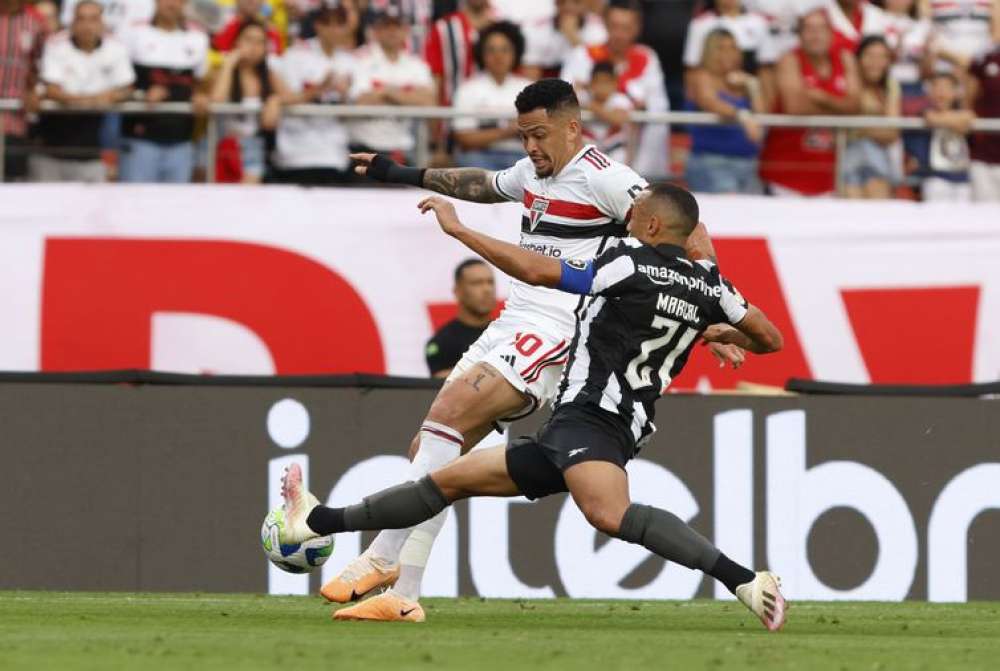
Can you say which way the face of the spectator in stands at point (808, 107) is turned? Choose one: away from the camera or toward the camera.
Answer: toward the camera

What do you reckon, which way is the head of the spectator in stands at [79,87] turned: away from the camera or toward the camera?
toward the camera

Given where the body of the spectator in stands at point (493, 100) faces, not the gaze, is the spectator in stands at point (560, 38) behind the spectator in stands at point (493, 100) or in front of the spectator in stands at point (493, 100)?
behind

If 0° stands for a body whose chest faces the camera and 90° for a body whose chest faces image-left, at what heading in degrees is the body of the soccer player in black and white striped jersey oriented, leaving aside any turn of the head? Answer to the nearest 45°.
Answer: approximately 135°

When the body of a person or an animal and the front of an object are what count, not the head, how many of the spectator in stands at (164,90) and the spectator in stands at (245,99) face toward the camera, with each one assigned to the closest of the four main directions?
2

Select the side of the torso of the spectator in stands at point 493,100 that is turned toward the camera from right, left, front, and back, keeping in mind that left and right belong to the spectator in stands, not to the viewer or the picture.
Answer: front

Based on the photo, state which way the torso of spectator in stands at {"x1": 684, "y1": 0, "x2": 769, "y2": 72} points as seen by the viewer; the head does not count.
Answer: toward the camera

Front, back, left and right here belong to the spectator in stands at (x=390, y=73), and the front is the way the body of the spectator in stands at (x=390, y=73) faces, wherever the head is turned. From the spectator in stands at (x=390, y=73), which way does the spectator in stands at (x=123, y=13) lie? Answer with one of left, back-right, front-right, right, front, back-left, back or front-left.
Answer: right

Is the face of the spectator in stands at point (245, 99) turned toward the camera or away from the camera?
toward the camera

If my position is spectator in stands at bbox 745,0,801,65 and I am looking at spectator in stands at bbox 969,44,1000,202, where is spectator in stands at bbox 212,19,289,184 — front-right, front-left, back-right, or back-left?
back-right

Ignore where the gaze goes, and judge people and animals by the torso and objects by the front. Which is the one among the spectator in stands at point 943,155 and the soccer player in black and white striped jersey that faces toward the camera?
the spectator in stands

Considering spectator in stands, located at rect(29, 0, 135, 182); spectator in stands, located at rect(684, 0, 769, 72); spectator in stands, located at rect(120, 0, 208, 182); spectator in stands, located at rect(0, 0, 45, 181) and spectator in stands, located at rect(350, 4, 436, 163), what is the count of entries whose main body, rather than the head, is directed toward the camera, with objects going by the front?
5

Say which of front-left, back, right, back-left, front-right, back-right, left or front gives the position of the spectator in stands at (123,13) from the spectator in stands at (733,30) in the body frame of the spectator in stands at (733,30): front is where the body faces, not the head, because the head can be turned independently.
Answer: right

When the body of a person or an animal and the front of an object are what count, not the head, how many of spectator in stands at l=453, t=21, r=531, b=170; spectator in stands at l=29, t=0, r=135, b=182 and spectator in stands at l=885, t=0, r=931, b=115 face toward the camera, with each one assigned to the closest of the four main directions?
3

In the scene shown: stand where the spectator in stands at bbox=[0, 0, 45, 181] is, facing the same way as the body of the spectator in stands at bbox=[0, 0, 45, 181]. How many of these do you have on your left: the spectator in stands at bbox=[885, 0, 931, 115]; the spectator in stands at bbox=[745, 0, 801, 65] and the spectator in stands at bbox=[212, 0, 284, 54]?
3

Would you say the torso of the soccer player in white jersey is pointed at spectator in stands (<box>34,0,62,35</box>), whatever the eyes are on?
no

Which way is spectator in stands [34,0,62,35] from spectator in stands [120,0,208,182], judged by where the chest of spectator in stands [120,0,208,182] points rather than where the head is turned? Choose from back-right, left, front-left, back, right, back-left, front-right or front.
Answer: back-right

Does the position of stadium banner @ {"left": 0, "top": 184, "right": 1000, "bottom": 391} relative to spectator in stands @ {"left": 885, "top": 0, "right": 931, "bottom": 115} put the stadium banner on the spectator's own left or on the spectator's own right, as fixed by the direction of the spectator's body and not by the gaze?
on the spectator's own right

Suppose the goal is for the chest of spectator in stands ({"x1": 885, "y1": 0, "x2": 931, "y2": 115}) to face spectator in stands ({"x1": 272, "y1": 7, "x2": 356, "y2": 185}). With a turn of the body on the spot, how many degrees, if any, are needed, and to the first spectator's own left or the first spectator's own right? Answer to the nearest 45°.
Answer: approximately 45° to the first spectator's own right

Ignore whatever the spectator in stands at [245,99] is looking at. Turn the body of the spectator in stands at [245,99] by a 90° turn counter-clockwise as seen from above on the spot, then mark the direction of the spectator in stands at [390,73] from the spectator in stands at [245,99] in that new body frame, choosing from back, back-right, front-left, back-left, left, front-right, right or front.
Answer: front

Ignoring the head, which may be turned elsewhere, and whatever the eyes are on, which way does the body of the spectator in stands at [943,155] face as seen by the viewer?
toward the camera

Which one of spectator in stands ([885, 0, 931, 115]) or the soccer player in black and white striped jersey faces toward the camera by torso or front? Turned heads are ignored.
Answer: the spectator in stands

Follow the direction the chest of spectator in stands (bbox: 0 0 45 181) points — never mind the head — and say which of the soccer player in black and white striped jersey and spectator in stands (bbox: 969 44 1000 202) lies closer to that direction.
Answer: the soccer player in black and white striped jersey
